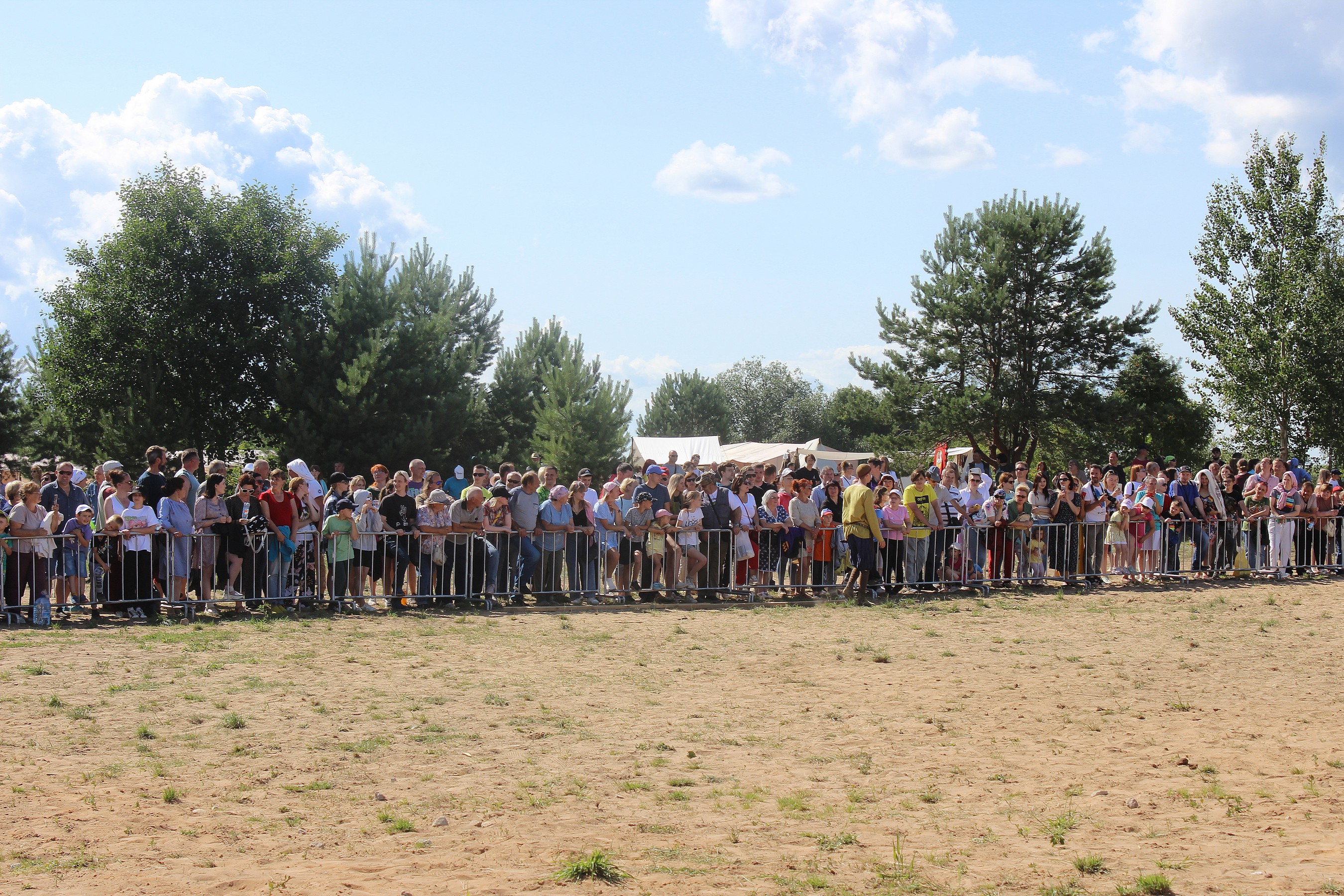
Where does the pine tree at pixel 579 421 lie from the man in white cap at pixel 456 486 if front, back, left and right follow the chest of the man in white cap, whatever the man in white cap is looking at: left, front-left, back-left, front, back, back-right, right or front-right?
back

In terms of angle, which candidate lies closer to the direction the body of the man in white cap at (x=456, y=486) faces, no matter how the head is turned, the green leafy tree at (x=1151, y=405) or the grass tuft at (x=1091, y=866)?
the grass tuft
